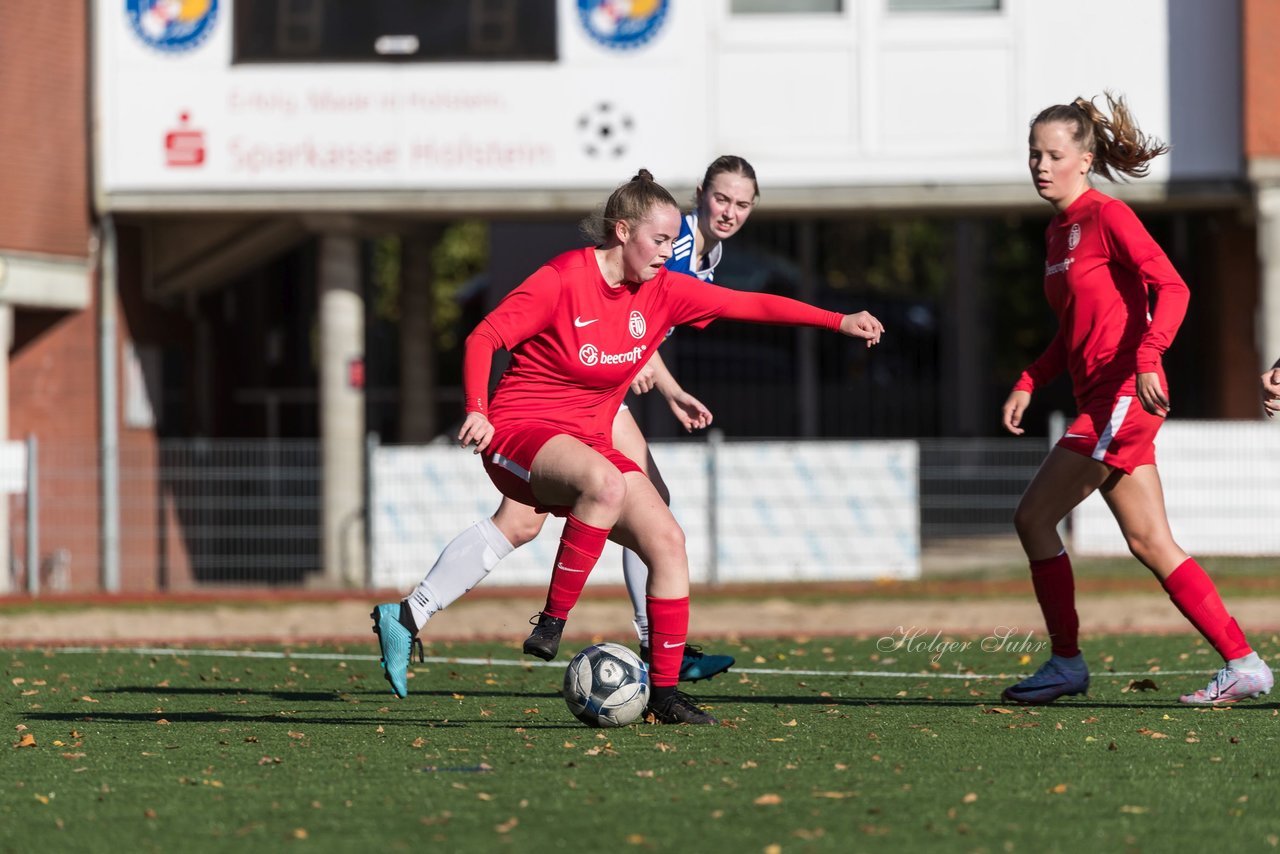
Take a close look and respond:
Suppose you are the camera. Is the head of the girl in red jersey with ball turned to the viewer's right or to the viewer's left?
to the viewer's right

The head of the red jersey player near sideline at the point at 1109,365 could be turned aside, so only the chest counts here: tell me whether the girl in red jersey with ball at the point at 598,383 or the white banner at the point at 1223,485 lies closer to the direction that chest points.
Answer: the girl in red jersey with ball

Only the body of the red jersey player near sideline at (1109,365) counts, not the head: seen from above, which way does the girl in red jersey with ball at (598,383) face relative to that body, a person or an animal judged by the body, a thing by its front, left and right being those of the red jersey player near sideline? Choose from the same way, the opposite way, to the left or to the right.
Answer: to the left

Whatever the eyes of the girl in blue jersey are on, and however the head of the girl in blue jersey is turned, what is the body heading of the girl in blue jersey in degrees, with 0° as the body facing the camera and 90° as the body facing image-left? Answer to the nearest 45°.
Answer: approximately 315°

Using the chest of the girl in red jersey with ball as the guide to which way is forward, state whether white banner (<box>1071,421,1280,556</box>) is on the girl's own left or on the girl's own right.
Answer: on the girl's own left

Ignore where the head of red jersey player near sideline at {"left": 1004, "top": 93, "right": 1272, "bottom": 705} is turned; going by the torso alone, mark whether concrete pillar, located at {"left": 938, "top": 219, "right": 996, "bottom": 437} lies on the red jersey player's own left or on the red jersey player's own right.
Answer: on the red jersey player's own right

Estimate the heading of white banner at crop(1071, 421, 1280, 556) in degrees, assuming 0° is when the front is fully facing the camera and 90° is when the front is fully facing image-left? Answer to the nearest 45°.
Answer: approximately 0°

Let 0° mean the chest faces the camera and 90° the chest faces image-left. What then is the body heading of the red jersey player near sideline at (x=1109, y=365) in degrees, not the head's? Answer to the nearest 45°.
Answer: approximately 45°
